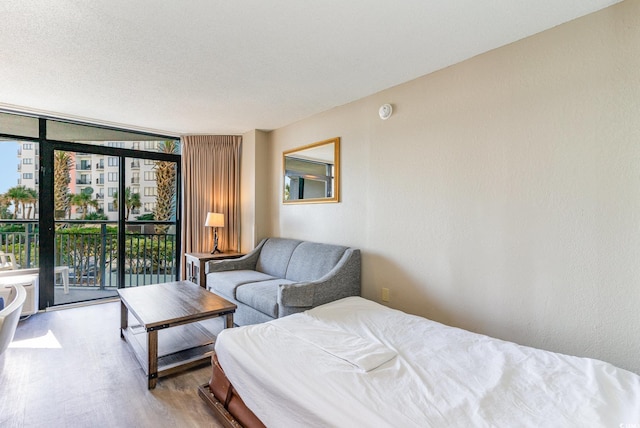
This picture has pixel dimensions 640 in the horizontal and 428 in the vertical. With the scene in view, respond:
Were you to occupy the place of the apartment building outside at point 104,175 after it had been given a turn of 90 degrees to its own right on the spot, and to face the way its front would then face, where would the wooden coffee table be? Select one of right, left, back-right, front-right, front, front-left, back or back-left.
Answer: left

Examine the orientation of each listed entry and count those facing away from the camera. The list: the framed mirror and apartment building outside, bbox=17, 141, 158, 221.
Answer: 0

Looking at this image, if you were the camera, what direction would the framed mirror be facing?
facing the viewer and to the left of the viewer

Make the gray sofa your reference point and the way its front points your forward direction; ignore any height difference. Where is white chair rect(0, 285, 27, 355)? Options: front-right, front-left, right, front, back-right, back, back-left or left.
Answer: front

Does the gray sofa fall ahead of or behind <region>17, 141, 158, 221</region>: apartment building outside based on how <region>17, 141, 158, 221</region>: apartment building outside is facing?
ahead

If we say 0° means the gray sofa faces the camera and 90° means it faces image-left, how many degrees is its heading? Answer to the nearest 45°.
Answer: approximately 45°

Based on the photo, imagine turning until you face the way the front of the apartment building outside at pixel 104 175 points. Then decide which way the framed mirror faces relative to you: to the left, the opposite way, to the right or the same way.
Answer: to the right

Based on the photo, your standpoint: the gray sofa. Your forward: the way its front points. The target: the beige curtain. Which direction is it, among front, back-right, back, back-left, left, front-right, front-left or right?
right

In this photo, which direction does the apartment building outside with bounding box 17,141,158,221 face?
toward the camera

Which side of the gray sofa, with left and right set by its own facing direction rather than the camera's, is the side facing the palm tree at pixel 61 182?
right

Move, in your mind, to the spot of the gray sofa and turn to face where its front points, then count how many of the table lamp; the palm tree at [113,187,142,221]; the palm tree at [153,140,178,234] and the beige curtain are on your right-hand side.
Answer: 4

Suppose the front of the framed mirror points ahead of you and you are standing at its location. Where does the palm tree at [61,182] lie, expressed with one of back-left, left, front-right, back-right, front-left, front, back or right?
front-right

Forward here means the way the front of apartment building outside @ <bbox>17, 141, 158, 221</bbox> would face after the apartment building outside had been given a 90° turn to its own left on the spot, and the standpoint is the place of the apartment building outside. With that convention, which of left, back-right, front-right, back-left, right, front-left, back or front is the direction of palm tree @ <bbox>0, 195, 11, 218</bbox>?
back
